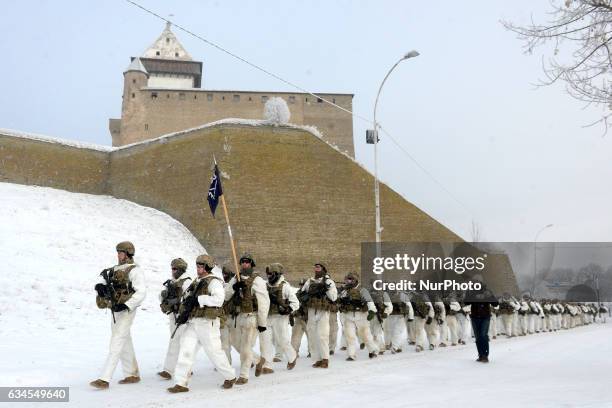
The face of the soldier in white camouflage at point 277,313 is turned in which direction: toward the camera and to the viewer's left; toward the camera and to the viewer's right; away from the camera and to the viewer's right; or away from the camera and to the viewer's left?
toward the camera and to the viewer's left

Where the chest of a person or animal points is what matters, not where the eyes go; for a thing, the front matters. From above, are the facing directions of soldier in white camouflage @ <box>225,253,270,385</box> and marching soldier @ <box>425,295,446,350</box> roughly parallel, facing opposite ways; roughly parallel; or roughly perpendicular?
roughly parallel

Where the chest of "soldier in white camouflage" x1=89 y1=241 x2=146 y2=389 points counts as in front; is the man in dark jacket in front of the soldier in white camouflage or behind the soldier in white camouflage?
behind

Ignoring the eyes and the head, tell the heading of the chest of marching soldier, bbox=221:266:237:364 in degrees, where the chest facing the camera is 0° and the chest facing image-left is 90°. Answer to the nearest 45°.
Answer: approximately 45°

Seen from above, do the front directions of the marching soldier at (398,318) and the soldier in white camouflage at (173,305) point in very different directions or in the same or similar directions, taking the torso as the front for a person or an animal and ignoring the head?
same or similar directions

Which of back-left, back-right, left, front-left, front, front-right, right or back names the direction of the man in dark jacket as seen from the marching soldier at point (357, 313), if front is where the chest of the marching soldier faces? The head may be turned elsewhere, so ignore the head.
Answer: back-left

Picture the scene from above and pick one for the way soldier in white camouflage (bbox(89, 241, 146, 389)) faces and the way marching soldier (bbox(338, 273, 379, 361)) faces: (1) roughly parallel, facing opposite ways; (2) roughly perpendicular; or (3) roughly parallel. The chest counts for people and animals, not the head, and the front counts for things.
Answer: roughly parallel

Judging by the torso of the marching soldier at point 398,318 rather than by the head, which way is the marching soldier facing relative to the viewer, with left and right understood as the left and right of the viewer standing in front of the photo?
facing the viewer and to the left of the viewer

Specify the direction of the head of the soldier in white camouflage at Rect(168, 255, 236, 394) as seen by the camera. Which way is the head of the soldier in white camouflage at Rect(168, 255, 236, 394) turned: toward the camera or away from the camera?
toward the camera

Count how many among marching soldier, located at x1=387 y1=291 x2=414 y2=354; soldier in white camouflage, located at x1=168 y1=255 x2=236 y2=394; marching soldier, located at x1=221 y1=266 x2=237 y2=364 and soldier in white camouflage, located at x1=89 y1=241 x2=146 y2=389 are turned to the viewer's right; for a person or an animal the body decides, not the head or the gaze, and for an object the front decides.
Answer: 0

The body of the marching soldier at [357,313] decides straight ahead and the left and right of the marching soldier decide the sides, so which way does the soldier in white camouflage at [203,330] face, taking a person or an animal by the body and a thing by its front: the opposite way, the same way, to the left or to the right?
the same way

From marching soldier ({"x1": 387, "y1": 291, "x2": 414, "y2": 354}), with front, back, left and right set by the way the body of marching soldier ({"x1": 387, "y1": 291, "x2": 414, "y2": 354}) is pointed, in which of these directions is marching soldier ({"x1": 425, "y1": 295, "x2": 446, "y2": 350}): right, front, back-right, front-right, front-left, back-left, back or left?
back

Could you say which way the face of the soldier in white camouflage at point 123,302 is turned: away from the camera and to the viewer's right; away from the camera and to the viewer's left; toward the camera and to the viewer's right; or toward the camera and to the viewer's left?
toward the camera and to the viewer's left

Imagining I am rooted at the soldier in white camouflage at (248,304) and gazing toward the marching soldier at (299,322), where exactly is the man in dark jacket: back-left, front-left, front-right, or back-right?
front-right

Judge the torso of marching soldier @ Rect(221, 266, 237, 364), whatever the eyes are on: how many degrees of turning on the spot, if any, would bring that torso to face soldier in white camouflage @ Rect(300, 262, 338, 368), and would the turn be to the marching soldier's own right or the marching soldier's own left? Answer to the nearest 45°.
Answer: approximately 180°

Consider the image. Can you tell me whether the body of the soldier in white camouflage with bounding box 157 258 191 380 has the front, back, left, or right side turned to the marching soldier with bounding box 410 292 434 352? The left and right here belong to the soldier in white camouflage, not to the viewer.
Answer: back

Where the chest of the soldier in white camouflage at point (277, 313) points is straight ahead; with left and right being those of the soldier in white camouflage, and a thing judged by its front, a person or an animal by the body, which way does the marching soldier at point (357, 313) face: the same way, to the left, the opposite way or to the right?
the same way

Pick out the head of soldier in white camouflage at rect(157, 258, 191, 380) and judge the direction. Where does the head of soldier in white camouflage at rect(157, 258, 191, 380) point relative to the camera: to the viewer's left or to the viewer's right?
to the viewer's left

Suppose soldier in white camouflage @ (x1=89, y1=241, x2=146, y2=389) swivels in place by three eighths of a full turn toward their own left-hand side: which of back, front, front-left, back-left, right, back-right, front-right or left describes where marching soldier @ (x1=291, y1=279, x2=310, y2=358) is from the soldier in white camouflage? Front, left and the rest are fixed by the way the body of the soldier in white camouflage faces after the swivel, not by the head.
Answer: front-left
